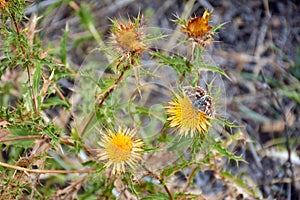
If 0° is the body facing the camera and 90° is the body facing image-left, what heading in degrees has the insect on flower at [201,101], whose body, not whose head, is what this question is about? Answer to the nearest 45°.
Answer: approximately 45°
